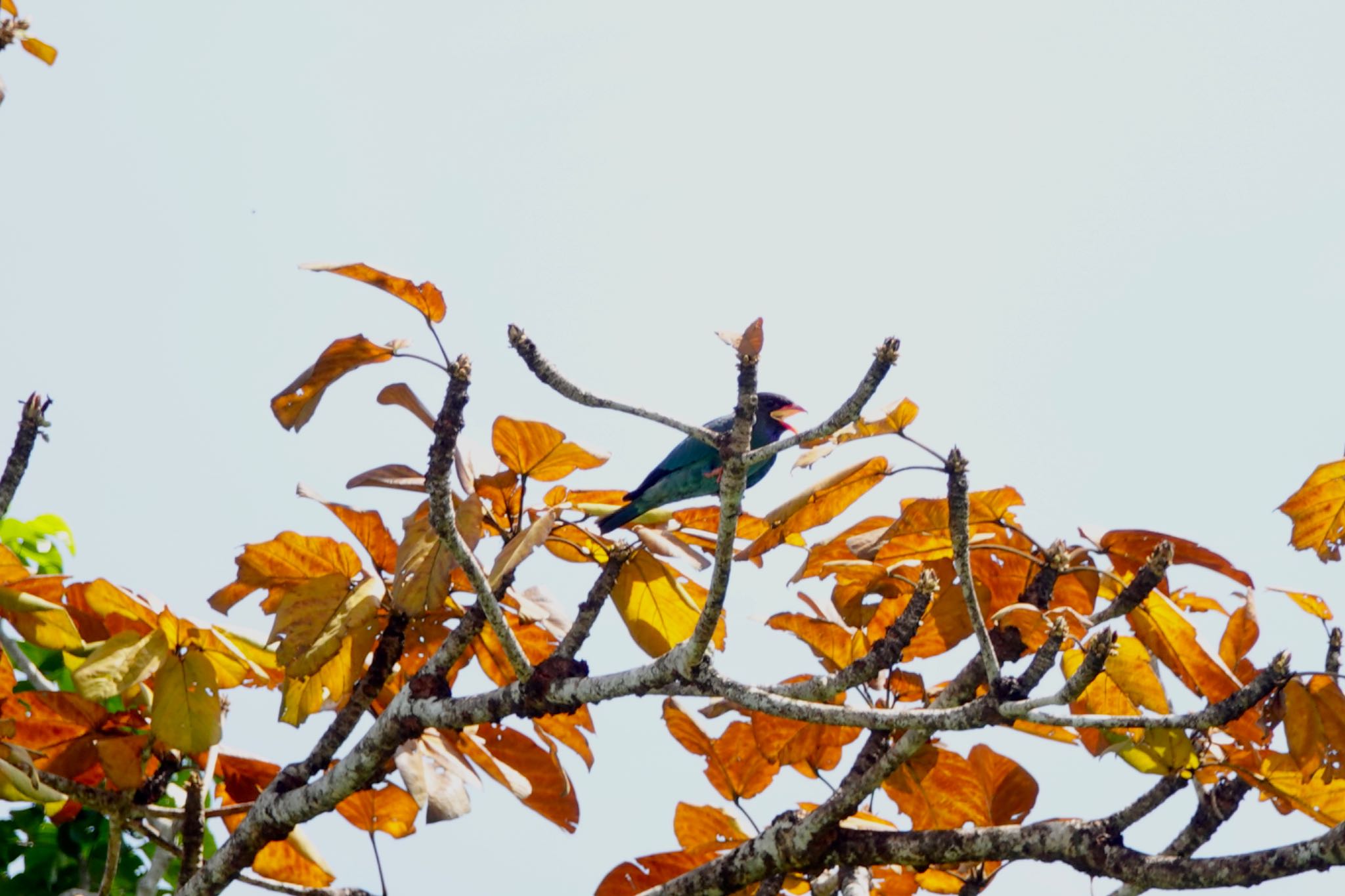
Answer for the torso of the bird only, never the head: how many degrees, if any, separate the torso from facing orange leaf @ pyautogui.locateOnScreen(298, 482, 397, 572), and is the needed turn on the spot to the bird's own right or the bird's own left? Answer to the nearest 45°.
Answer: approximately 135° to the bird's own right

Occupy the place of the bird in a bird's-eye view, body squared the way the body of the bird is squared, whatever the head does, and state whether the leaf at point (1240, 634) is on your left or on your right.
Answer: on your right

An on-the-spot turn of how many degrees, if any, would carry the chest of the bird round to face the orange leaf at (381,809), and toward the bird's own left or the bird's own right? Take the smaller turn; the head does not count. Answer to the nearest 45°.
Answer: approximately 135° to the bird's own right

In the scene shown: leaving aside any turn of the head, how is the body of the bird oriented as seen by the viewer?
to the viewer's right

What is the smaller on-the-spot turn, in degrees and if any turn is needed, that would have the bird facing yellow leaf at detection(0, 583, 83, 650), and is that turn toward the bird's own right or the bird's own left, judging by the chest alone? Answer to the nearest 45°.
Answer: approximately 135° to the bird's own right
